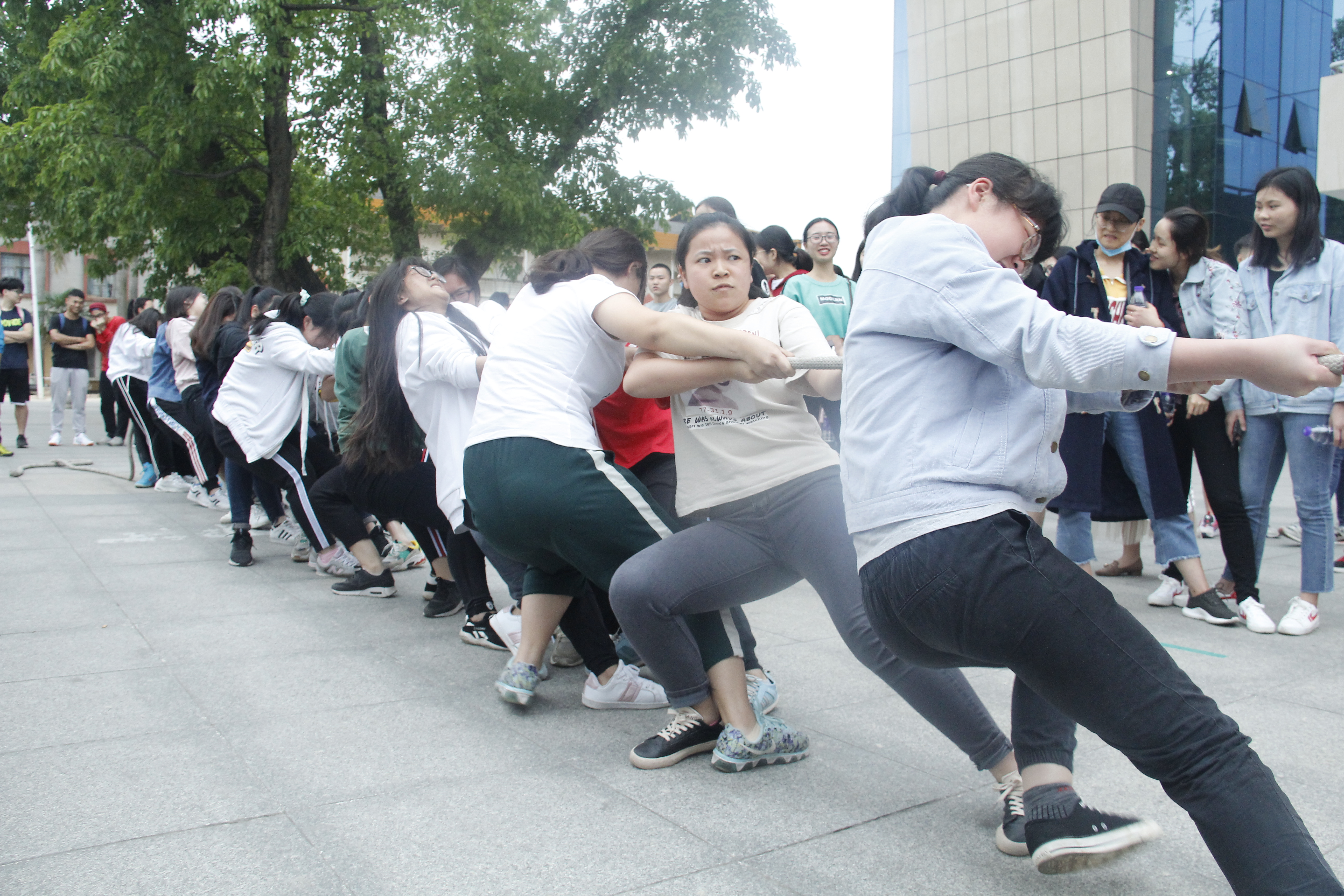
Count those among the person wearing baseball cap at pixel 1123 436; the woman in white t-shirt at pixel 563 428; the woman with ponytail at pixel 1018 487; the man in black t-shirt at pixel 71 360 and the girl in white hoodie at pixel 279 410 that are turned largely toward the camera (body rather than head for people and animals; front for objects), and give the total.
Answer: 2

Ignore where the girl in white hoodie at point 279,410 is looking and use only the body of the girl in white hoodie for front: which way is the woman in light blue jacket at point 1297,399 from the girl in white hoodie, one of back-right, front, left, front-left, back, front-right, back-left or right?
front-right

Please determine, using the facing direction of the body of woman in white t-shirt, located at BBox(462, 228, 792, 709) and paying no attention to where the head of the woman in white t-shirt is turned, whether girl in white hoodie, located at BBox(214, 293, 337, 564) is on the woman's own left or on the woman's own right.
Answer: on the woman's own left

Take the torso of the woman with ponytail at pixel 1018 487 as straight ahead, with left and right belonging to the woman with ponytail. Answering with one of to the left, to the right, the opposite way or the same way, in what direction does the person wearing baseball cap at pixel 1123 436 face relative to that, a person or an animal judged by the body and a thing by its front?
to the right

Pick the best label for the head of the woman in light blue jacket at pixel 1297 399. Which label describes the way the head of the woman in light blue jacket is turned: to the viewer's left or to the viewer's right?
to the viewer's left

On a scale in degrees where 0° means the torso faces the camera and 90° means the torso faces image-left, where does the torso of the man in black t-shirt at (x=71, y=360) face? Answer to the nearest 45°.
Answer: approximately 0°

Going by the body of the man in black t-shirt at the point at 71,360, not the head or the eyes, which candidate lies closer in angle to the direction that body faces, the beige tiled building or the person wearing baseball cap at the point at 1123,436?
the person wearing baseball cap

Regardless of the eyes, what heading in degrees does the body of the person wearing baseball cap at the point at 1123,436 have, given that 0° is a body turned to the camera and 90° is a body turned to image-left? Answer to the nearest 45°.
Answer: approximately 0°

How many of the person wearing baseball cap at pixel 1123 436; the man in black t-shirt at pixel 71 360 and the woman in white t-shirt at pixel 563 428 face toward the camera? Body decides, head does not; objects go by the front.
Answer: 2
